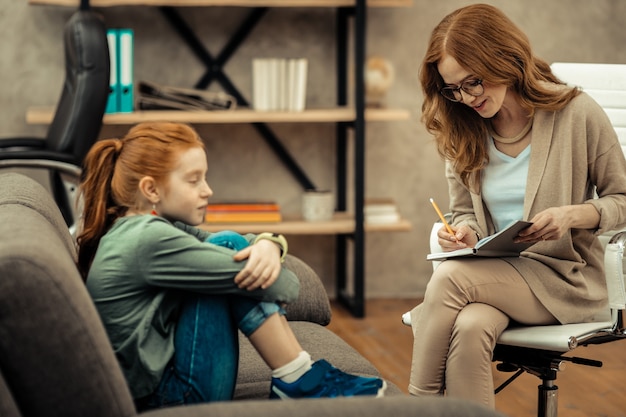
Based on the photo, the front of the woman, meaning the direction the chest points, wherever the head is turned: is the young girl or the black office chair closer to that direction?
the young girl

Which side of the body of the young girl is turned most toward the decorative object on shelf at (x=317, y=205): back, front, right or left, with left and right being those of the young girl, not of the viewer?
left

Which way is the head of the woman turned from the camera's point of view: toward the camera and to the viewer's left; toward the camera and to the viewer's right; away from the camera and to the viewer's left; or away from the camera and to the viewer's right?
toward the camera and to the viewer's left

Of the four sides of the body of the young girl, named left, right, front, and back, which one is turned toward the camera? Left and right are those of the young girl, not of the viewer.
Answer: right

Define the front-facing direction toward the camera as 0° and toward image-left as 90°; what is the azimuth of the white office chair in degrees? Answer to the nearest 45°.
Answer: approximately 45°

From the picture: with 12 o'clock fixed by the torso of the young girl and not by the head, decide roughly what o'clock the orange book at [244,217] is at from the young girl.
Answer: The orange book is roughly at 9 o'clock from the young girl.

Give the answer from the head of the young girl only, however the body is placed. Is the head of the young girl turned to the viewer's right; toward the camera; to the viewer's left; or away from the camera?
to the viewer's right

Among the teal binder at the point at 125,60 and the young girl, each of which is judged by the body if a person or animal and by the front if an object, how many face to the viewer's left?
0

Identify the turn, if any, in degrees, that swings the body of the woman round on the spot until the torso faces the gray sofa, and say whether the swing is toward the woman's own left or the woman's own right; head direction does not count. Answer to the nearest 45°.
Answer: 0° — they already face it

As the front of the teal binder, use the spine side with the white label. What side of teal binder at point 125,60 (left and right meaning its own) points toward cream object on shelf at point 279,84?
left
